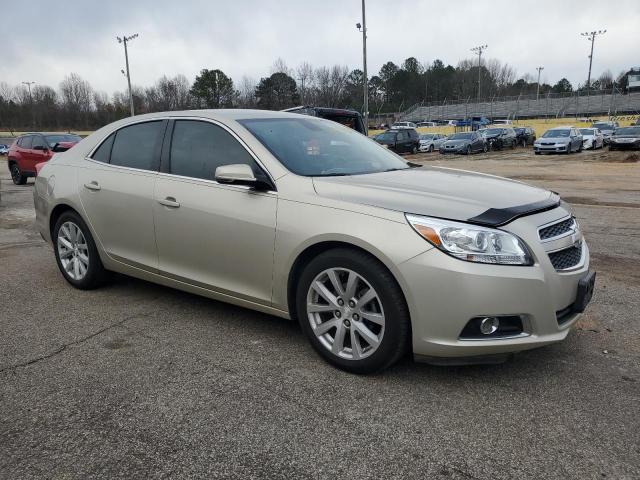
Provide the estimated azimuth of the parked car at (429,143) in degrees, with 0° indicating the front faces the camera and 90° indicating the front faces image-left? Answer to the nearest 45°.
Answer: approximately 45°

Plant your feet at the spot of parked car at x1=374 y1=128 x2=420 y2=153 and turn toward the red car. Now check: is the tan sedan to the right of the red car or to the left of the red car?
left

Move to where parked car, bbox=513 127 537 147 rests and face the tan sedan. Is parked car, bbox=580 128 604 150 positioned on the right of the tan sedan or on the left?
left

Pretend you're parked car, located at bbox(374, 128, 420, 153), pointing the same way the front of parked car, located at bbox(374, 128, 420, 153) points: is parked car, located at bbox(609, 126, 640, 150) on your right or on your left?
on your left

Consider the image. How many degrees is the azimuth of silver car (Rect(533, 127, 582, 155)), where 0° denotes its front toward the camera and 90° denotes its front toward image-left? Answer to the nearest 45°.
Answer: approximately 45°
